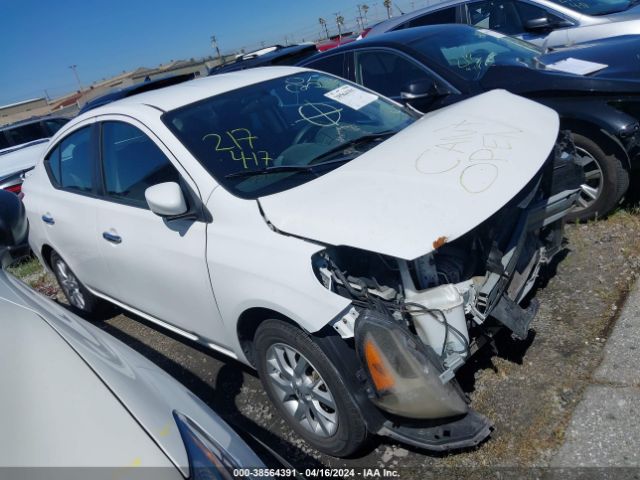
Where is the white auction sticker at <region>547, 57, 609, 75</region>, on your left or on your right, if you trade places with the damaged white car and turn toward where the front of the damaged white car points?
on your left

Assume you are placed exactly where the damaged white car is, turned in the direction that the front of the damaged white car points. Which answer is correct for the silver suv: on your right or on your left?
on your left

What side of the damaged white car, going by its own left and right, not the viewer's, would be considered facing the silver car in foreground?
right

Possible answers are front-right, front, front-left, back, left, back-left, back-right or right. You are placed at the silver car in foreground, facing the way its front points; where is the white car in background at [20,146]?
back-left

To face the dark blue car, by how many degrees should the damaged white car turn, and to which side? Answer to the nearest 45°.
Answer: approximately 90° to its left

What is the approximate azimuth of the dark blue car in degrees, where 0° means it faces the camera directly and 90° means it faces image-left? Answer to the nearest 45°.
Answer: approximately 315°

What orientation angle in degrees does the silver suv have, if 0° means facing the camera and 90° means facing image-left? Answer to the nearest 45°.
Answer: approximately 315°

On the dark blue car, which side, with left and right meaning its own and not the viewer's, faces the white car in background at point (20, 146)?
back
